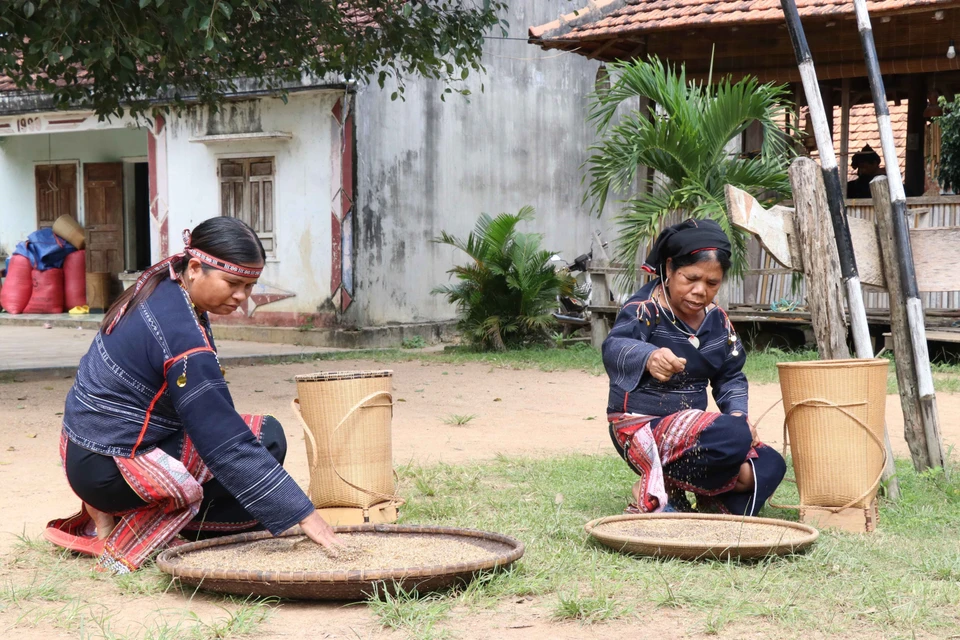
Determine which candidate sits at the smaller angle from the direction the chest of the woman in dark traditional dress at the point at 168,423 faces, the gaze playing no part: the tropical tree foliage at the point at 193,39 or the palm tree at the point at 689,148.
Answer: the palm tree

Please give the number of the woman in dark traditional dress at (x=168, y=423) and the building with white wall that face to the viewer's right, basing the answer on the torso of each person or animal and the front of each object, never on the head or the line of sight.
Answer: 1

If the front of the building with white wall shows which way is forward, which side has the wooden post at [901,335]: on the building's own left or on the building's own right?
on the building's own left

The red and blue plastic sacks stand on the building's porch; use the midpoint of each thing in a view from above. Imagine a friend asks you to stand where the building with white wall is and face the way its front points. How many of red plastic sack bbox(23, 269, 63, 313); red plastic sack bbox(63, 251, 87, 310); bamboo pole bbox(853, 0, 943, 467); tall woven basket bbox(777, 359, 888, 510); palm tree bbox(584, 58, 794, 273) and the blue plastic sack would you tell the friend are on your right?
3

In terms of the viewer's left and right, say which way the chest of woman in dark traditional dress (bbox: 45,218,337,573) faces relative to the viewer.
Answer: facing to the right of the viewer

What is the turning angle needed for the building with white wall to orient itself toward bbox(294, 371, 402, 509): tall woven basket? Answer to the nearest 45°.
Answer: approximately 45° to its left

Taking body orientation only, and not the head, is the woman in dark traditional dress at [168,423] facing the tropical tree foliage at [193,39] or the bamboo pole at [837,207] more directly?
the bamboo pole

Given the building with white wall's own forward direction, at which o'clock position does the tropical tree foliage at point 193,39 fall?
The tropical tree foliage is roughly at 11 o'clock from the building with white wall.

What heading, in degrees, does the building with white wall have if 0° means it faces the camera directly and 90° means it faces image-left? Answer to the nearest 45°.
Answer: approximately 45°

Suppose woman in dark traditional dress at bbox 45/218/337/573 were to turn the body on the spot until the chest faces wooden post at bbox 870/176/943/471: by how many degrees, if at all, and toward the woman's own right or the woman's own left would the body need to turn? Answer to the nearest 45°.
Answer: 0° — they already face it

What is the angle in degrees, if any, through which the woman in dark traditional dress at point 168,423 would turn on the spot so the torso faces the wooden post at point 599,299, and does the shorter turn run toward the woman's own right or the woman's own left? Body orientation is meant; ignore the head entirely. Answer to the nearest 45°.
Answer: approximately 45° to the woman's own left

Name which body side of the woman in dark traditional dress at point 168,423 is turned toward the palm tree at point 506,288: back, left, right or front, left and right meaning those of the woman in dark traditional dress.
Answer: left
